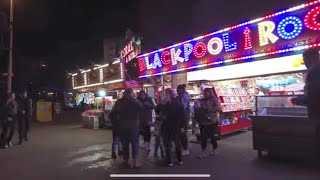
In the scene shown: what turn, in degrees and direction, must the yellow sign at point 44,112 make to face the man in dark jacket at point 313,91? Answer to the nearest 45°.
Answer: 0° — it already faces them

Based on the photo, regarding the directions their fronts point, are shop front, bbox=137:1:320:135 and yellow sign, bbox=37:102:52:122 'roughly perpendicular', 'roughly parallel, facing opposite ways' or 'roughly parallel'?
roughly perpendicular

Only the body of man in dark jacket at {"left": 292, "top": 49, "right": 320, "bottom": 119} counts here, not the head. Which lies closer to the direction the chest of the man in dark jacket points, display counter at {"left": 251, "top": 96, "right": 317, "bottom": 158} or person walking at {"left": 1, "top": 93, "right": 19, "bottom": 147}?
the person walking

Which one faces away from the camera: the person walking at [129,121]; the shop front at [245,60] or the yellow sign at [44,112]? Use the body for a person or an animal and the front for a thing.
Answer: the person walking

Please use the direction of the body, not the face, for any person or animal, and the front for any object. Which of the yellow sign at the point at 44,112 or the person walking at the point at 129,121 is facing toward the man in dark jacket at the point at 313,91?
the yellow sign

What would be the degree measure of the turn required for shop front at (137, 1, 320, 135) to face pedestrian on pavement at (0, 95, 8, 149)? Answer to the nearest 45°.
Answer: approximately 45° to its right

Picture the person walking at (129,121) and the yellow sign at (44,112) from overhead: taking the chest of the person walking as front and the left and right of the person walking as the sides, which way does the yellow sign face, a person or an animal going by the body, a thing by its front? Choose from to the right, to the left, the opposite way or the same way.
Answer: the opposite way

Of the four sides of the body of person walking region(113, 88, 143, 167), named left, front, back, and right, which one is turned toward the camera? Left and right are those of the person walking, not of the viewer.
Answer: back

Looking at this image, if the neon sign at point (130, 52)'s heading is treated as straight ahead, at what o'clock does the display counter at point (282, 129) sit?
The display counter is roughly at 10 o'clock from the neon sign.
